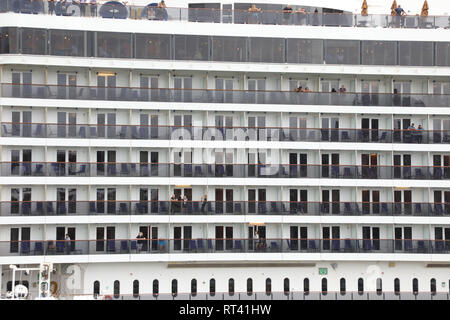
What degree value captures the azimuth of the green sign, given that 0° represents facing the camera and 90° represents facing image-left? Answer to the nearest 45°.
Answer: approximately 0°
